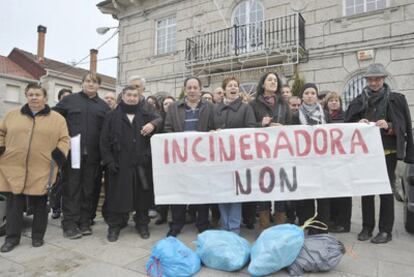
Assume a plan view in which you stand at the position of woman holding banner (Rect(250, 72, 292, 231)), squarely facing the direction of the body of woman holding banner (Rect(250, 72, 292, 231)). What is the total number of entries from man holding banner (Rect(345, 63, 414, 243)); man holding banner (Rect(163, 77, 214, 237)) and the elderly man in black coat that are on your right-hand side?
2

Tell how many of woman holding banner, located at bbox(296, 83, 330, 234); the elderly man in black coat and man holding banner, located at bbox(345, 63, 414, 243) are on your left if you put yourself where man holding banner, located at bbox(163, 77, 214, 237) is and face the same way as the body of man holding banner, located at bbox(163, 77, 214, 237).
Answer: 2

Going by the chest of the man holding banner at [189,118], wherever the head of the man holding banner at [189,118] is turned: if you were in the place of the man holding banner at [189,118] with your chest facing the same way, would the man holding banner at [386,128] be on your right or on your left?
on your left

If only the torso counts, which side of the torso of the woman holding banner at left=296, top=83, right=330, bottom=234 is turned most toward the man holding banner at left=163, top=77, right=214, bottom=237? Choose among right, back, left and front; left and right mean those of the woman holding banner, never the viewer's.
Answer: right

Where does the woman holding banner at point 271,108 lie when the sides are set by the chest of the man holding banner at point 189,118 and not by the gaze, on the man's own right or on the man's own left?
on the man's own left
